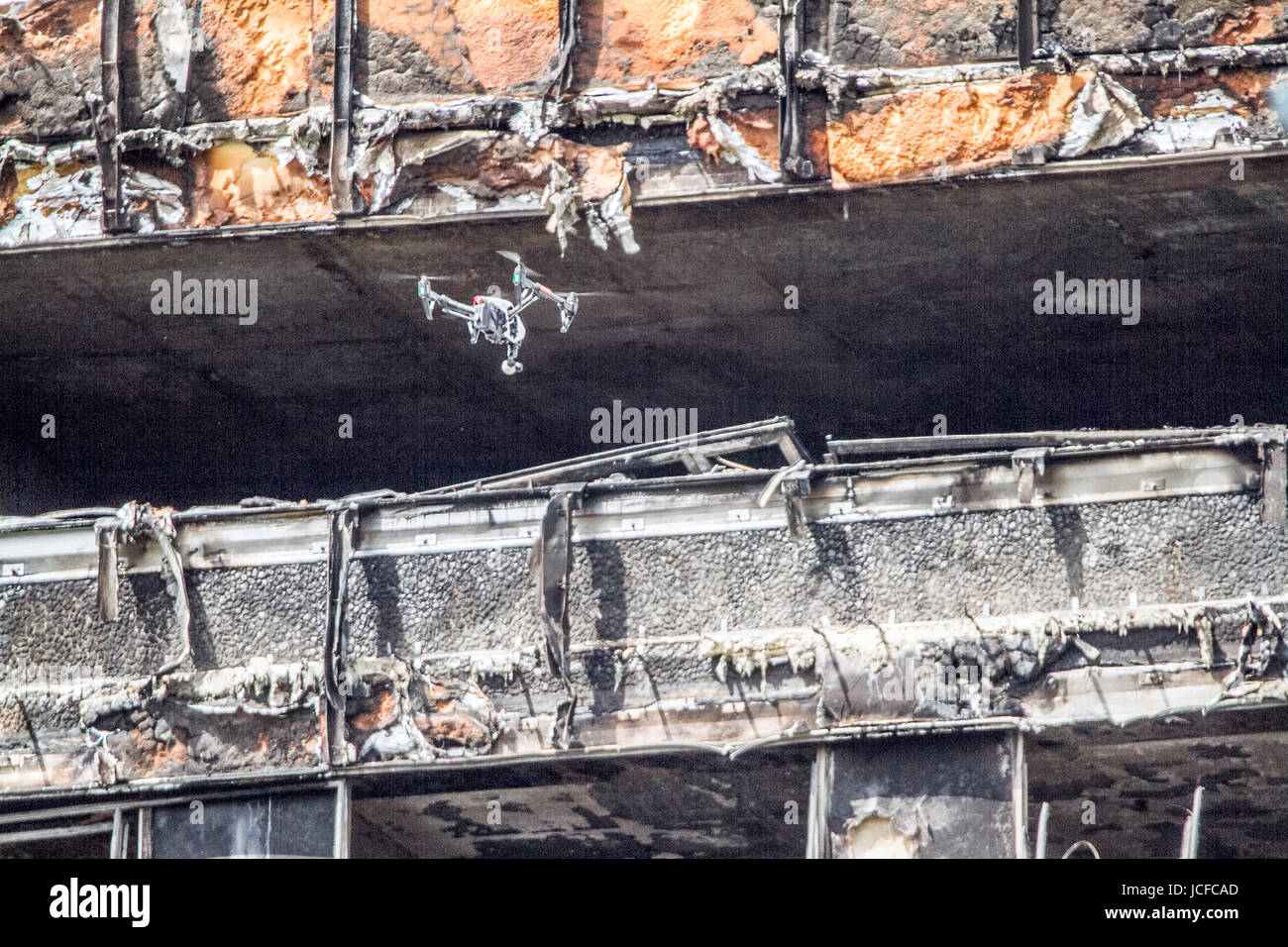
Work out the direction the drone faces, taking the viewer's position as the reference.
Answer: facing away from the viewer and to the right of the viewer
